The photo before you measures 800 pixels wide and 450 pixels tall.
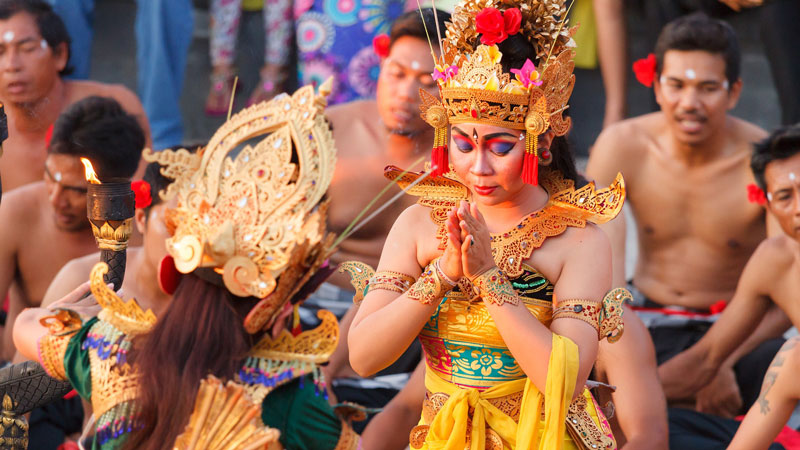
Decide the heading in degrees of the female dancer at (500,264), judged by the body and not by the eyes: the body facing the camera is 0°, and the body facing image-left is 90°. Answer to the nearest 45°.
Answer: approximately 45°

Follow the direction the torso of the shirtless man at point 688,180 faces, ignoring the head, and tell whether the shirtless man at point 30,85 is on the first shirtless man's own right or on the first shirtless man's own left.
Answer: on the first shirtless man's own right

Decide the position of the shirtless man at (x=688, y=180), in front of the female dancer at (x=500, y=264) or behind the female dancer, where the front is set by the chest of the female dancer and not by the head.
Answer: behind

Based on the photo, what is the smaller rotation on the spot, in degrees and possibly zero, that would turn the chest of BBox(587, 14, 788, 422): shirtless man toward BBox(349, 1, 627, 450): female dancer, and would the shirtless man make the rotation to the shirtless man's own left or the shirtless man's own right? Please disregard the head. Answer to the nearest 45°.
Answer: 0° — they already face them

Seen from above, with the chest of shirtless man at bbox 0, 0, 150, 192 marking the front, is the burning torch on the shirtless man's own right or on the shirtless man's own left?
on the shirtless man's own left

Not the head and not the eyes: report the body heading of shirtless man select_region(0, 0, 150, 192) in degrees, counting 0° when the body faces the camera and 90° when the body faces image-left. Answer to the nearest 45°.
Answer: approximately 45°

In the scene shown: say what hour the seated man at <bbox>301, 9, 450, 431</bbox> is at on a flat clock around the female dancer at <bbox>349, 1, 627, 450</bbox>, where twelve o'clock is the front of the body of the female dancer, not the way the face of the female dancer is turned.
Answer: The seated man is roughly at 4 o'clock from the female dancer.

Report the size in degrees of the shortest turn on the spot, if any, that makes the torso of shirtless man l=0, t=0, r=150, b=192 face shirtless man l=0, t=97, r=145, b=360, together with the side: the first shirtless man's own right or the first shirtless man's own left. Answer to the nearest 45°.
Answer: approximately 45° to the first shirtless man's own left

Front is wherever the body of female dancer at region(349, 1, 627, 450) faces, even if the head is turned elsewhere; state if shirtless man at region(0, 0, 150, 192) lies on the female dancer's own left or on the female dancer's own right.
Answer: on the female dancer's own right
